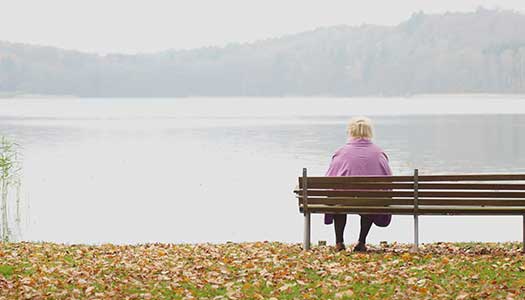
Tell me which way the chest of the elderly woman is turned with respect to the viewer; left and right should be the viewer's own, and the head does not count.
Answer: facing away from the viewer

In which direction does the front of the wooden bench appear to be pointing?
away from the camera

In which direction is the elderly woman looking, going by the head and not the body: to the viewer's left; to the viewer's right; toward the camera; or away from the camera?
away from the camera
